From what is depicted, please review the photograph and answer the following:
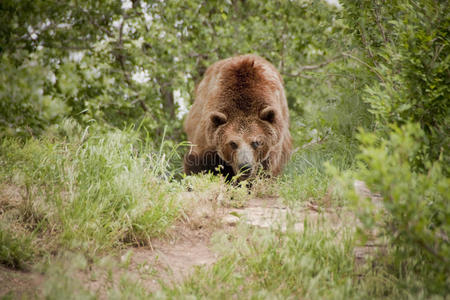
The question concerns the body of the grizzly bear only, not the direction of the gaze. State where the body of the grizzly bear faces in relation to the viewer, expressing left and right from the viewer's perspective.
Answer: facing the viewer
